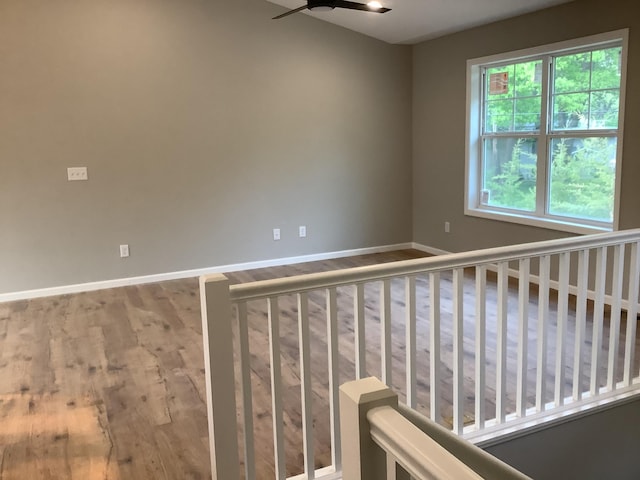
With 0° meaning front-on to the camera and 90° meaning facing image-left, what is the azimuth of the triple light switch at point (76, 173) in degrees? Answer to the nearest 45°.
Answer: approximately 0°

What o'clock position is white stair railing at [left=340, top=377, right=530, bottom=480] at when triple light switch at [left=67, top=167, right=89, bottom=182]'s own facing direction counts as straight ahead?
The white stair railing is roughly at 12 o'clock from the triple light switch.

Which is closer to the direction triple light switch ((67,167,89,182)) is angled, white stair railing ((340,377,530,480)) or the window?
the white stair railing

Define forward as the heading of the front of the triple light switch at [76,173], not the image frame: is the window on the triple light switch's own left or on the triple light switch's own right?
on the triple light switch's own left
